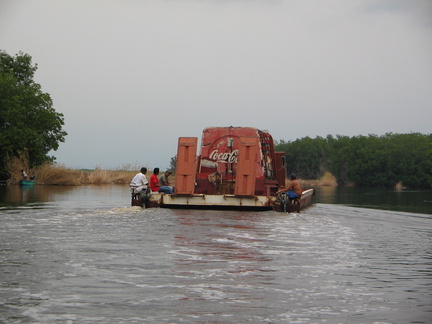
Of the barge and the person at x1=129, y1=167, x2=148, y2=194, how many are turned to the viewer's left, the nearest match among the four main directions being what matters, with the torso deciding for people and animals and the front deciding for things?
0

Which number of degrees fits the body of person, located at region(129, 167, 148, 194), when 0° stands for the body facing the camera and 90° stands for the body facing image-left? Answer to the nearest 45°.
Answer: approximately 225°

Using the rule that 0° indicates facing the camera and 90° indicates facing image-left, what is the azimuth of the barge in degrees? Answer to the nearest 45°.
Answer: approximately 180°

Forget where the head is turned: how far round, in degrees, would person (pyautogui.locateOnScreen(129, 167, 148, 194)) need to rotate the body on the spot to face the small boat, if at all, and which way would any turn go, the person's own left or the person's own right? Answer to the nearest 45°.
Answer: approximately 45° to the person's own left
